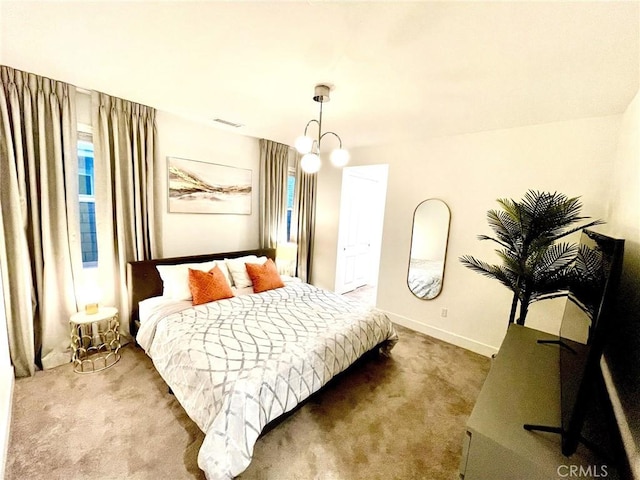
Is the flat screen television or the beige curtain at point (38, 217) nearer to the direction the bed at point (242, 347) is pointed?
the flat screen television

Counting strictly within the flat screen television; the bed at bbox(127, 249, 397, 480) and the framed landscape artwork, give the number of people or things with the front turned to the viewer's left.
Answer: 1

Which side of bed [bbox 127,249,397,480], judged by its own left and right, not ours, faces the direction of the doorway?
left

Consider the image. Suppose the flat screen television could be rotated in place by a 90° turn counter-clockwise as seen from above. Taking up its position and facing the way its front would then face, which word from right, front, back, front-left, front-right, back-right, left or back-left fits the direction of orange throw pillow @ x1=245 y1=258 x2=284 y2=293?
right

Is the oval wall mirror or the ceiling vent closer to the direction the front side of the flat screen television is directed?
the ceiling vent

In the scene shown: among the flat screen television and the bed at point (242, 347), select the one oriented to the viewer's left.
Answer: the flat screen television

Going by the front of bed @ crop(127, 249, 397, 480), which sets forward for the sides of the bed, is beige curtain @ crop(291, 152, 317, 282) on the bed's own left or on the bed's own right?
on the bed's own left

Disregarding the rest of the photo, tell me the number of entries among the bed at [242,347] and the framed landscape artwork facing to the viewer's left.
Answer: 0

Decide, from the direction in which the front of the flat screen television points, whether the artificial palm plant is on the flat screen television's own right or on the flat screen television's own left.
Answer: on the flat screen television's own right

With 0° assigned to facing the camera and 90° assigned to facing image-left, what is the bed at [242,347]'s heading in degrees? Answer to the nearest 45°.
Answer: approximately 315°

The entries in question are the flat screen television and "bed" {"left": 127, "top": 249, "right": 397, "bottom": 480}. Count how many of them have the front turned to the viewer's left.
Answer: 1

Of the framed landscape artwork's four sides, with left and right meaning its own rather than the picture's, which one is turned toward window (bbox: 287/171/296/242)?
left

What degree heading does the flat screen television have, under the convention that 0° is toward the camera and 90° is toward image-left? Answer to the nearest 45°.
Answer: approximately 90°

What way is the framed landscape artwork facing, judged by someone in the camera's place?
facing the viewer and to the right of the viewer

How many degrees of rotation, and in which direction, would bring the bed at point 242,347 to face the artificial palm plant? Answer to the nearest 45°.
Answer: approximately 45° to its left
